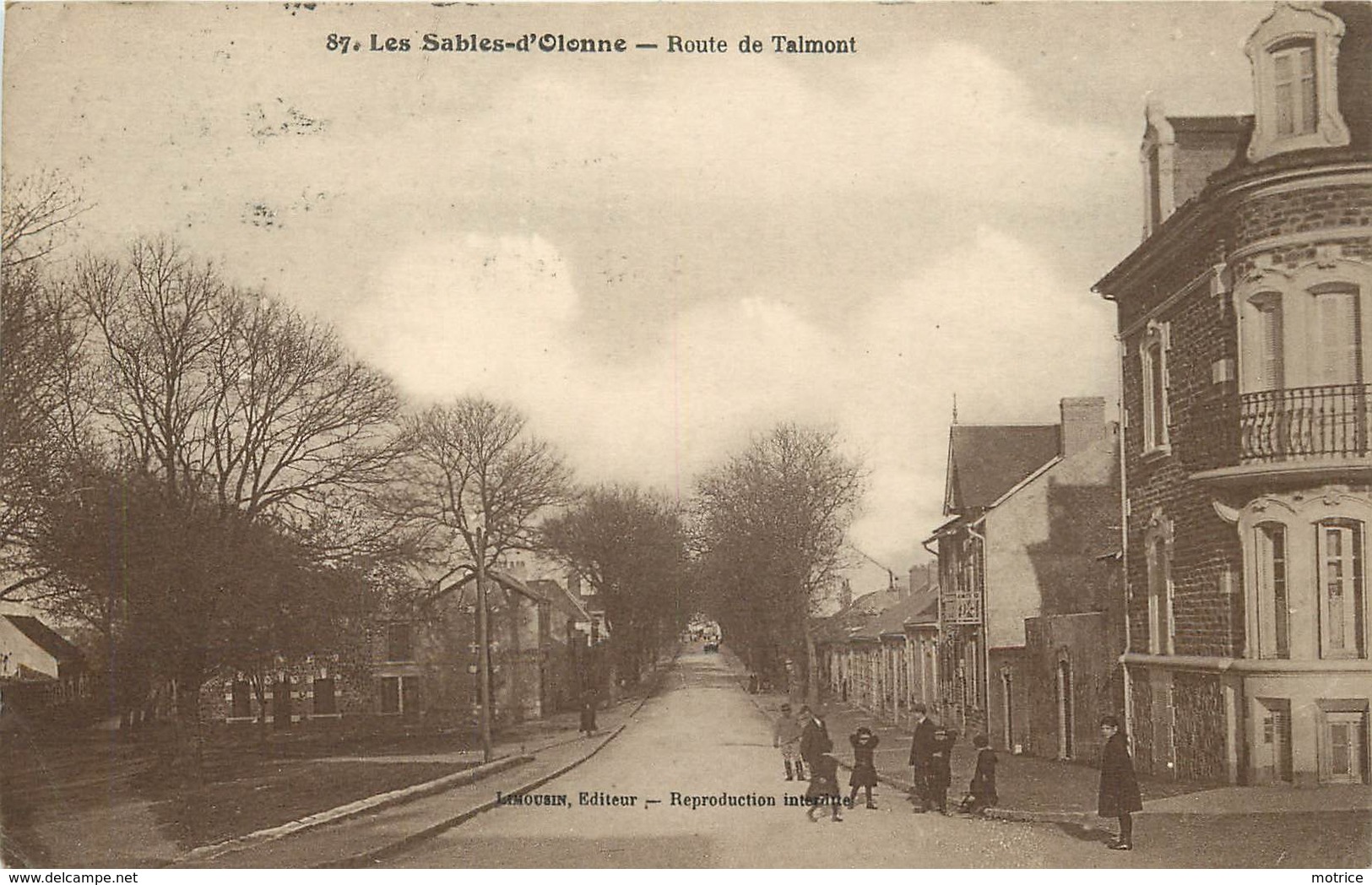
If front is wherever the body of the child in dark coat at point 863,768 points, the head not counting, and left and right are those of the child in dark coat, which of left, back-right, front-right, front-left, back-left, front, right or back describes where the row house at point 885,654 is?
back

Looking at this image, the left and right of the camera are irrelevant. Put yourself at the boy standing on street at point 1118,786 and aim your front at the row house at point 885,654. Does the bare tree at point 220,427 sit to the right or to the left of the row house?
left

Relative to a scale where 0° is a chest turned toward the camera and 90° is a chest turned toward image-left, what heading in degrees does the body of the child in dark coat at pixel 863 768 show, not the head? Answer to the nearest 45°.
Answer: approximately 0°
